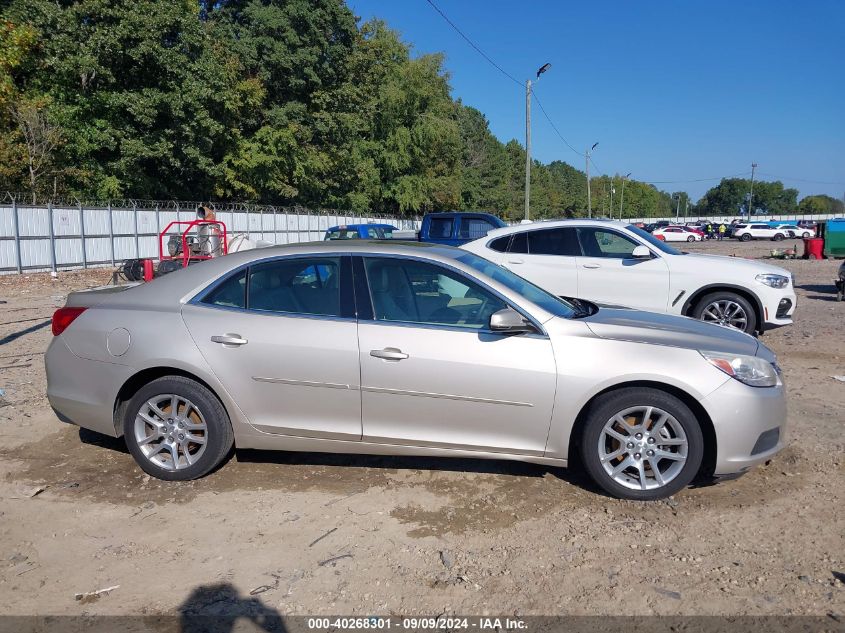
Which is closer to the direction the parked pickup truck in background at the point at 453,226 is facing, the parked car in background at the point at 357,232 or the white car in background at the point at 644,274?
the white car in background

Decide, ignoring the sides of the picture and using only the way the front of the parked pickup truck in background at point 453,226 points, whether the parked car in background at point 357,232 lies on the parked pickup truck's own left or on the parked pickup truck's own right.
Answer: on the parked pickup truck's own left

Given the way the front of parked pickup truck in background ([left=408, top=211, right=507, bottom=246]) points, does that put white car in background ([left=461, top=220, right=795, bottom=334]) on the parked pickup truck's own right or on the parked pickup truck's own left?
on the parked pickup truck's own right

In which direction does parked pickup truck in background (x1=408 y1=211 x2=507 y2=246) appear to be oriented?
to the viewer's right
